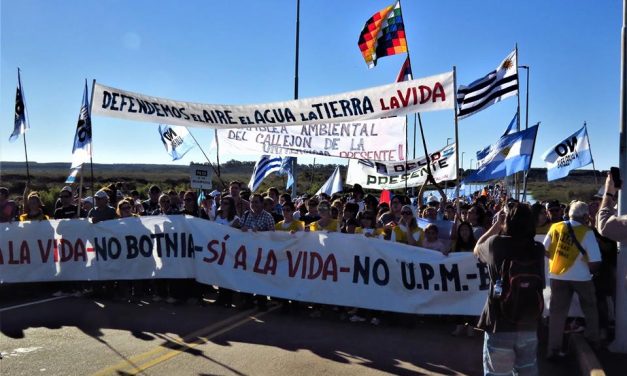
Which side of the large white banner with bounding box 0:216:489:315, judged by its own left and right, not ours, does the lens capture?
front

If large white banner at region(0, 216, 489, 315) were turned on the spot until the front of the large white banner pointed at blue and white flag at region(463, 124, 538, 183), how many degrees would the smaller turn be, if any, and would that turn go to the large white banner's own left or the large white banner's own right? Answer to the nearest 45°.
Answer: approximately 90° to the large white banner's own left

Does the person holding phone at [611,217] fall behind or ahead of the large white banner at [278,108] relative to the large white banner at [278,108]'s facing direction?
ahead

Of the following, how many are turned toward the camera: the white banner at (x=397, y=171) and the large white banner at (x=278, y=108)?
2

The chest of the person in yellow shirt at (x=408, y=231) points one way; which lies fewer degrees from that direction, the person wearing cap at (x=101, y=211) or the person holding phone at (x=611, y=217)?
the person holding phone

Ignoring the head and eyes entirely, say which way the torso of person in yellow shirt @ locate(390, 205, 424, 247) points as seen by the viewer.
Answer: toward the camera

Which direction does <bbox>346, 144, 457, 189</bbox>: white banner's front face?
toward the camera

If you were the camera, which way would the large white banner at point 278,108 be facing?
facing the viewer

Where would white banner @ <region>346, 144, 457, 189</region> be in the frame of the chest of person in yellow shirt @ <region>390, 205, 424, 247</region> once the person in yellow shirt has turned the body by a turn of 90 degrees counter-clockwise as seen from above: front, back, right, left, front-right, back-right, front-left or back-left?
left

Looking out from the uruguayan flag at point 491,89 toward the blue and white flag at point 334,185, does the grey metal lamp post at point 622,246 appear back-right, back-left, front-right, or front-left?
back-left
